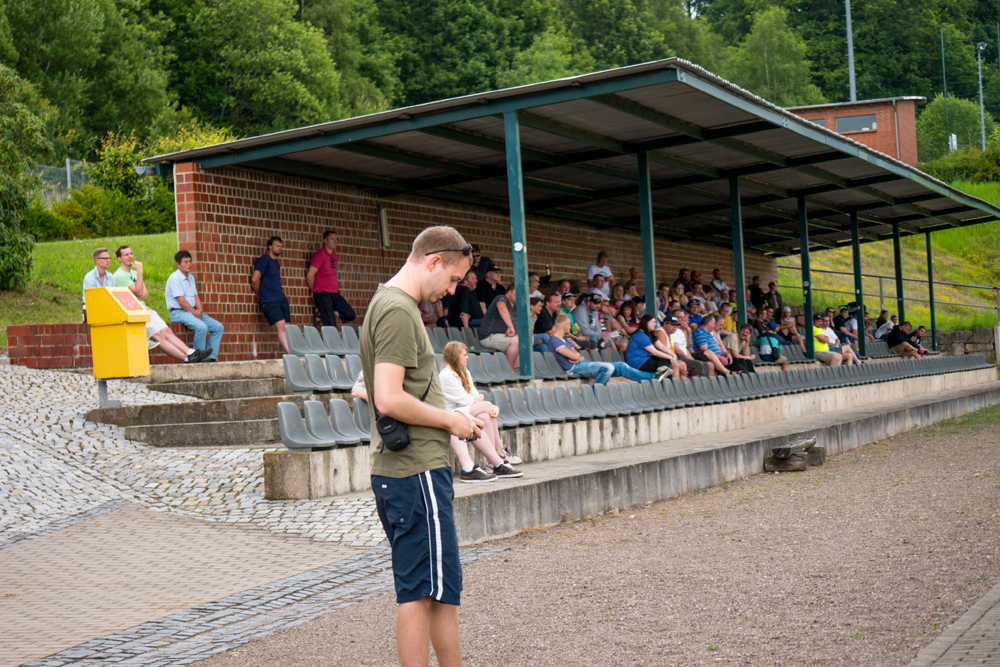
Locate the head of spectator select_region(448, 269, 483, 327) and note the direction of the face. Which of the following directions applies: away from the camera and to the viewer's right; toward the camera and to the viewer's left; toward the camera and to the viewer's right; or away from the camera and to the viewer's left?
toward the camera and to the viewer's right

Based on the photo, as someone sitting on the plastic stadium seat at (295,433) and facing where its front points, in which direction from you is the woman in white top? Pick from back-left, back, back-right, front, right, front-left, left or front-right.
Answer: front-left

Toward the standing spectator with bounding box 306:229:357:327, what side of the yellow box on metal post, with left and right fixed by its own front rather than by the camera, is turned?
left

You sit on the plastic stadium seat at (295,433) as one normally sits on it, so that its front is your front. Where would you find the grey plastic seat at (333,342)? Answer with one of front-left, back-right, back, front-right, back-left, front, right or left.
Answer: back-left

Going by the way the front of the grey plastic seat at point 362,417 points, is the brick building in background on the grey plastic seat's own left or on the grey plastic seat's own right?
on the grey plastic seat's own left

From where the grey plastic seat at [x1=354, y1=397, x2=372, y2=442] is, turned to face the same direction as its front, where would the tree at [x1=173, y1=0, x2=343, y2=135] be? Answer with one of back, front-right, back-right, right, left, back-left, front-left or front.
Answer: back-left

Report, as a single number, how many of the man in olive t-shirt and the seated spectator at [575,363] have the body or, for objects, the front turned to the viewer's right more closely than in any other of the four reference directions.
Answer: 2

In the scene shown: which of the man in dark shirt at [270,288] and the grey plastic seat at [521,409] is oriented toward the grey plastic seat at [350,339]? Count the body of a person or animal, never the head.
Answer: the man in dark shirt

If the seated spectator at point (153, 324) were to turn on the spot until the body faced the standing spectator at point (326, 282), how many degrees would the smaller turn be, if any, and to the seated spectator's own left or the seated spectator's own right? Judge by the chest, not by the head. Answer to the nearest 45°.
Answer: approximately 90° to the seated spectator's own left

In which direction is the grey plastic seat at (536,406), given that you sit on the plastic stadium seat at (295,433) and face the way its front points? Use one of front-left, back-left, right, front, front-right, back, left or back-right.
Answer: left
